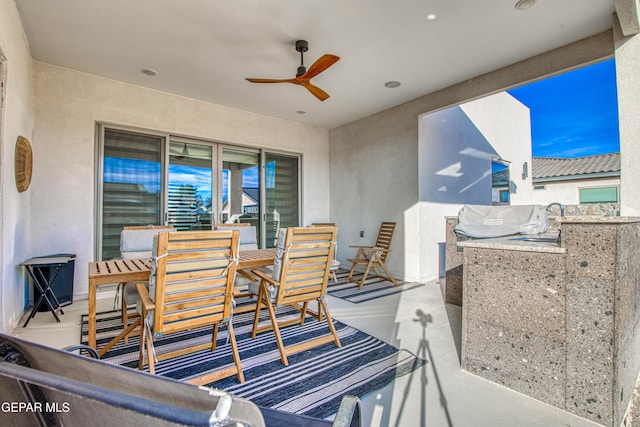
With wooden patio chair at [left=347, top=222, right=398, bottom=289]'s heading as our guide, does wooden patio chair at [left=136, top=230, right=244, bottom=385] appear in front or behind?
in front

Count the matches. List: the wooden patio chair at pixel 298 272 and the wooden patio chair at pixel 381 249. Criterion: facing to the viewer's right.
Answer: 0

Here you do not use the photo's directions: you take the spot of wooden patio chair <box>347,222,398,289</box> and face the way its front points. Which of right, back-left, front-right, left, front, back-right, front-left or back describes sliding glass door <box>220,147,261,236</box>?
front-right

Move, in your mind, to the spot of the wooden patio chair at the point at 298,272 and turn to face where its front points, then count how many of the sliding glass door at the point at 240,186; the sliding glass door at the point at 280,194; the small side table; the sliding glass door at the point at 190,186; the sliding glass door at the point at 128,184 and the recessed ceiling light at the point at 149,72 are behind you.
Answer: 0

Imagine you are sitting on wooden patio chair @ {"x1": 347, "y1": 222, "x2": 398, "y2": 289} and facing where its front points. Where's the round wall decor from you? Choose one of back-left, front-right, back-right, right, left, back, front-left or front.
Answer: front

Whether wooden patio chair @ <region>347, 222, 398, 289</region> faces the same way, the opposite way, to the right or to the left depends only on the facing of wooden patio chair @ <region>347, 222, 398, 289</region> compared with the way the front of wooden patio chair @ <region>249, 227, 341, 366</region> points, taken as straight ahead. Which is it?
to the left

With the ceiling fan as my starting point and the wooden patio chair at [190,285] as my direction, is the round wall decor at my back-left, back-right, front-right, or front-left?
front-right

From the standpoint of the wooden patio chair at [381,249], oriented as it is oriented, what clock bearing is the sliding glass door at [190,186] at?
The sliding glass door is roughly at 1 o'clock from the wooden patio chair.

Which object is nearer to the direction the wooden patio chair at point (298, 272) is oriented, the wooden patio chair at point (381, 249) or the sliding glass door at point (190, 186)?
the sliding glass door

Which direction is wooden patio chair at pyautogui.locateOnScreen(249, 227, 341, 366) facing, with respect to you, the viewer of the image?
facing away from the viewer and to the left of the viewer

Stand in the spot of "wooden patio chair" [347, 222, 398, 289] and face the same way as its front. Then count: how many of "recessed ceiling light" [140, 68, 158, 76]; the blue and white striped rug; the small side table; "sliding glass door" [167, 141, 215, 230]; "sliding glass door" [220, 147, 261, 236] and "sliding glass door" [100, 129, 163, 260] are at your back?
0

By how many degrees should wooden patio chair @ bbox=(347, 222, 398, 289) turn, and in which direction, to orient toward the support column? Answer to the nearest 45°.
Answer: approximately 90° to its left

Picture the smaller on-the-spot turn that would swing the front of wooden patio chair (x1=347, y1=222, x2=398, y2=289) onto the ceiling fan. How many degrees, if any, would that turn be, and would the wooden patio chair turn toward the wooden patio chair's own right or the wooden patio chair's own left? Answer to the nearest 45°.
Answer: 0° — it already faces it

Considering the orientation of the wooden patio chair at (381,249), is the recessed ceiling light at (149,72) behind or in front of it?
in front

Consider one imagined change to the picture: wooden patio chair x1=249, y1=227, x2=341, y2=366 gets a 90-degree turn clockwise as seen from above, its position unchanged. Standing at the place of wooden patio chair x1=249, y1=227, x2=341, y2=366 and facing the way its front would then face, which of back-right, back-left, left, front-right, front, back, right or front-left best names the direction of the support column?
front-right

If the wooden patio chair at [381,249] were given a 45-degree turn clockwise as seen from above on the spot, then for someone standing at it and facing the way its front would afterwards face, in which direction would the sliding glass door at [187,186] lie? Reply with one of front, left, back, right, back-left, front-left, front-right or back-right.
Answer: front

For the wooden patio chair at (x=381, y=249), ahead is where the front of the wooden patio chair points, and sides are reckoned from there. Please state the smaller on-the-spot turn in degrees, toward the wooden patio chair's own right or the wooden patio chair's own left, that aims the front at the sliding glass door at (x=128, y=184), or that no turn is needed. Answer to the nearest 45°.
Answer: approximately 45° to the wooden patio chair's own right

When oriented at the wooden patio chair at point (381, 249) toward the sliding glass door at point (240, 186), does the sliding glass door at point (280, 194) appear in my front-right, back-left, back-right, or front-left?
front-right
